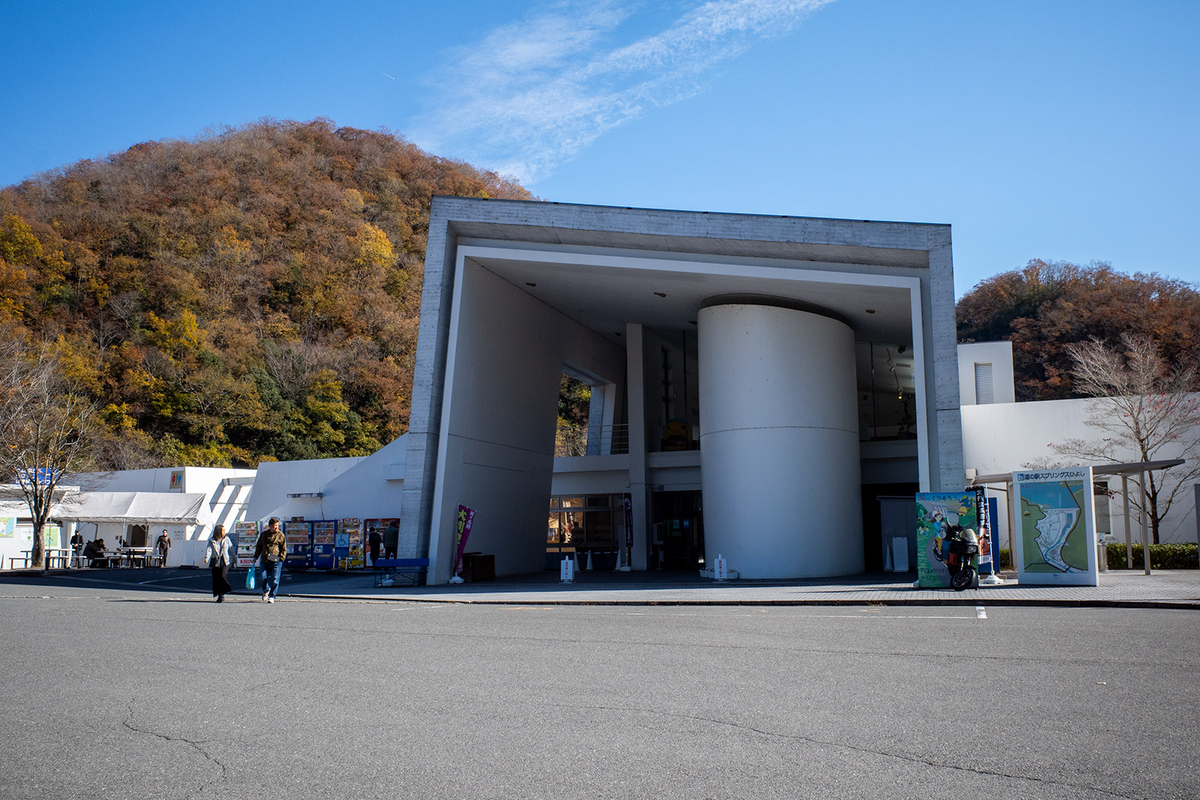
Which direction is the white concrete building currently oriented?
toward the camera

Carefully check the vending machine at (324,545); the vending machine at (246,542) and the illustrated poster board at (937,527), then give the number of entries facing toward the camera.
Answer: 3

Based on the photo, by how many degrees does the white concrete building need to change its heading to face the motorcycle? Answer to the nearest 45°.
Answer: approximately 45° to its left

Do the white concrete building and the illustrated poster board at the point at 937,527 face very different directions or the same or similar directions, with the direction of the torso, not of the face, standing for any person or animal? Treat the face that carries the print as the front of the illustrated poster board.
same or similar directions

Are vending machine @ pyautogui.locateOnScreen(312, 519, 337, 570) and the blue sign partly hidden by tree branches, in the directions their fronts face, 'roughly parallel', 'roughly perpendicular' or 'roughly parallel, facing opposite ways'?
roughly parallel

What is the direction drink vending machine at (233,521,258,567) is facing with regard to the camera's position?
facing the viewer

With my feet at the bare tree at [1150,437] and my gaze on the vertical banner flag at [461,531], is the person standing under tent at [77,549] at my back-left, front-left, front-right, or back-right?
front-right

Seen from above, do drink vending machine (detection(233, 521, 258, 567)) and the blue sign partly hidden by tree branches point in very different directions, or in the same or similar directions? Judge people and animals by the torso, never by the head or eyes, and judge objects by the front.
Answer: same or similar directions

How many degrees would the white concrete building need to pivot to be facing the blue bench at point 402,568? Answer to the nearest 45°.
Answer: approximately 90° to its right

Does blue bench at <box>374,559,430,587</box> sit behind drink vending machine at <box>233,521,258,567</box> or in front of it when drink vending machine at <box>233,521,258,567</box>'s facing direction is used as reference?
in front

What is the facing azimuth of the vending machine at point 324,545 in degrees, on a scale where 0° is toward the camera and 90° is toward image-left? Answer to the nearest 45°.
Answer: approximately 0°

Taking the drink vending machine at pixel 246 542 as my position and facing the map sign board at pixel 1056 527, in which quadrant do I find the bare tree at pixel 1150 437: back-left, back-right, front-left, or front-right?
front-left

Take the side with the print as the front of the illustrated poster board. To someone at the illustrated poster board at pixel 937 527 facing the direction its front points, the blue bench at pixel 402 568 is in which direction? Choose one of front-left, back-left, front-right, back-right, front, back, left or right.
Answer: right

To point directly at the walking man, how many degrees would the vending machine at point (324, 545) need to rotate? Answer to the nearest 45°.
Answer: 0° — it already faces them

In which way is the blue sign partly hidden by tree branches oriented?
toward the camera
